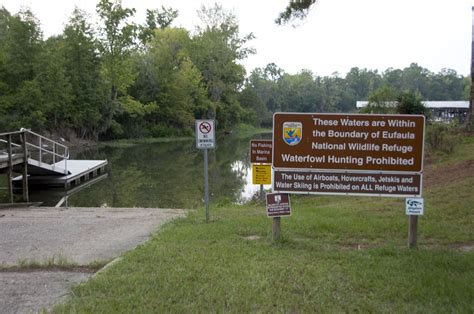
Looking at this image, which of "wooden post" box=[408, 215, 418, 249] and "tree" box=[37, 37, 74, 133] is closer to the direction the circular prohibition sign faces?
the wooden post

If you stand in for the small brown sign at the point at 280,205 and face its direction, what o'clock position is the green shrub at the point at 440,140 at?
The green shrub is roughly at 7 o'clock from the small brown sign.

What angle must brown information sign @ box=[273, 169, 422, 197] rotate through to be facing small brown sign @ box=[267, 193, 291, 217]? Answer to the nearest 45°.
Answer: approximately 90° to its right

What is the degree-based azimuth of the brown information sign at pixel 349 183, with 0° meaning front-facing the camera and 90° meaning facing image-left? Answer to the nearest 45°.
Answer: approximately 0°

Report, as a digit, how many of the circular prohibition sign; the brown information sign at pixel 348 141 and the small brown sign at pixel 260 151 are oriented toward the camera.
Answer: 3

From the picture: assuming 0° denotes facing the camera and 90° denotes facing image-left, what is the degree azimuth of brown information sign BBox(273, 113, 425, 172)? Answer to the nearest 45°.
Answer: approximately 0°

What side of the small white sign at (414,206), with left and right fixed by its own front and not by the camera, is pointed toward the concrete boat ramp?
right

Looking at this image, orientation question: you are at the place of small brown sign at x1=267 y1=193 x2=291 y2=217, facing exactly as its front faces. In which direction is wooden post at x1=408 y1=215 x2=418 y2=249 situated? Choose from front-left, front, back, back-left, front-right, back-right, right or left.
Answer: left
